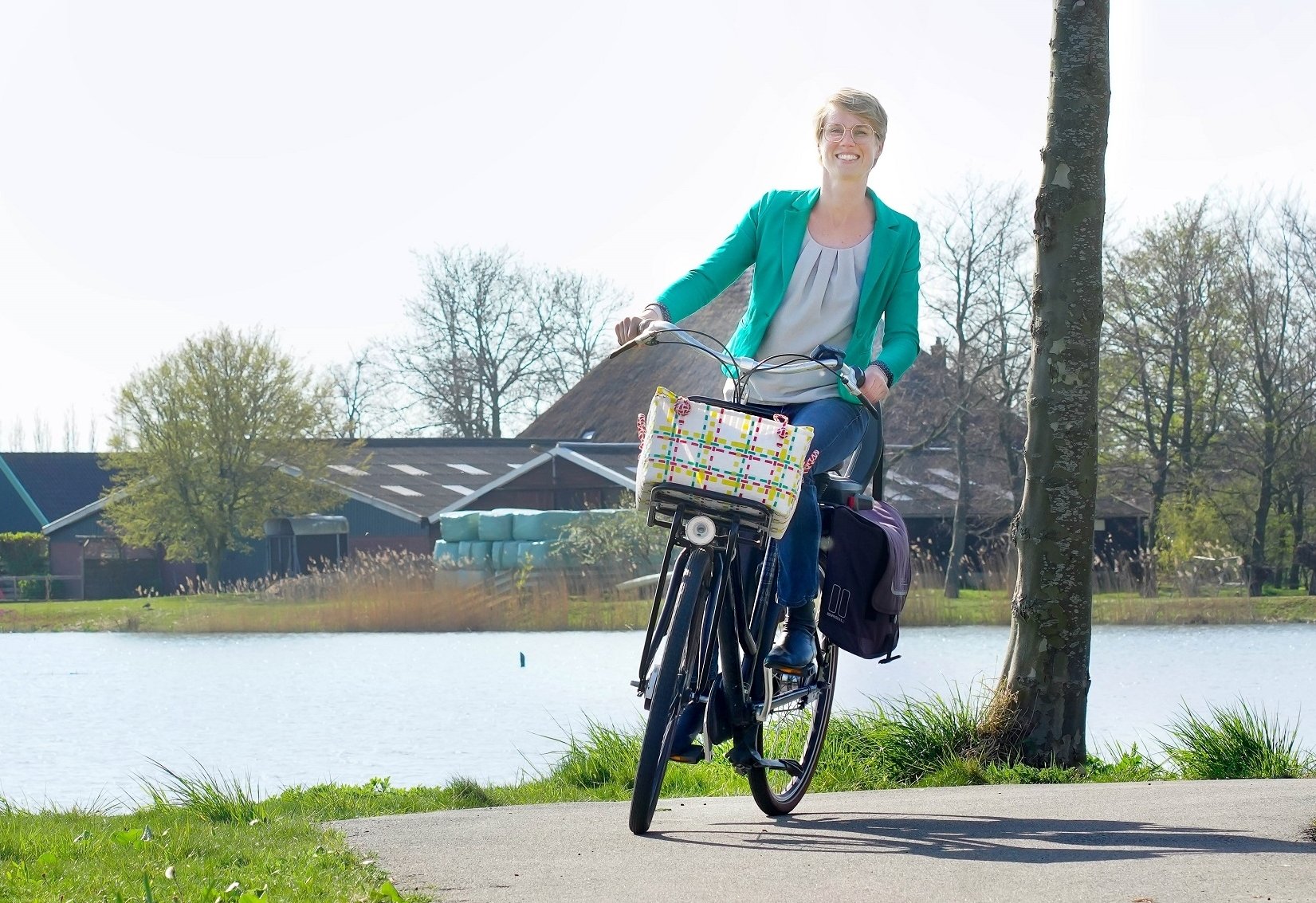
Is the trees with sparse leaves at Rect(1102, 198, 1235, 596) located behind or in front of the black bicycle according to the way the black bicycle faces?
behind

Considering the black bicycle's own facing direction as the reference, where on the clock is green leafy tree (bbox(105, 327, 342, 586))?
The green leafy tree is roughly at 4 o'clock from the black bicycle.

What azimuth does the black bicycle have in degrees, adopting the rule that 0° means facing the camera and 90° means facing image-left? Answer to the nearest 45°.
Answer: approximately 45°

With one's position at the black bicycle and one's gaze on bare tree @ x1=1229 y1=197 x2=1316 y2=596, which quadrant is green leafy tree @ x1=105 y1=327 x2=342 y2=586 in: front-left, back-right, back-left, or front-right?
front-left

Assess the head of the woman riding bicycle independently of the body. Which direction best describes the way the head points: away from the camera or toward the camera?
toward the camera

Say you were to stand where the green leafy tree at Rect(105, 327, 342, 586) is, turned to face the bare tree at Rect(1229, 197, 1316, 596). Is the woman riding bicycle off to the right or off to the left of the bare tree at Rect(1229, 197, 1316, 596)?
right

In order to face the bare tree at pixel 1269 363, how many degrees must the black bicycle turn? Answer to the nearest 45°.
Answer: approximately 135° to its right

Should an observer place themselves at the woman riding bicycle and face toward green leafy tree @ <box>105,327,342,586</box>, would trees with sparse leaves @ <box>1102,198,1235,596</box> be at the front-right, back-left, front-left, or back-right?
front-right
